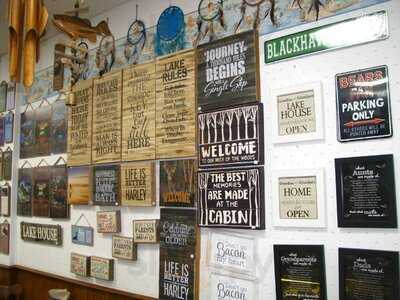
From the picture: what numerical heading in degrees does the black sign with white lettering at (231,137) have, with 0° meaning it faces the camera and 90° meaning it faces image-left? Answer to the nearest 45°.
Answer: approximately 45°

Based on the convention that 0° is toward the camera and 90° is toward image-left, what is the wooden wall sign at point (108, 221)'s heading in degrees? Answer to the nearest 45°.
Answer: approximately 45°

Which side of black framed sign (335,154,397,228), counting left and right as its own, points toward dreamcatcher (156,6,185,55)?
right

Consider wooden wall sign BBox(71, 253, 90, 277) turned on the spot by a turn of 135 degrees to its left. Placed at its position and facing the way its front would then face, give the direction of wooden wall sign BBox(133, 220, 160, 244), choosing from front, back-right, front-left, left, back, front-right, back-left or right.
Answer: front-right

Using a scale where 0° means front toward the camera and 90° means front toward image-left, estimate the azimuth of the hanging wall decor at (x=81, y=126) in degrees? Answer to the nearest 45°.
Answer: approximately 45°

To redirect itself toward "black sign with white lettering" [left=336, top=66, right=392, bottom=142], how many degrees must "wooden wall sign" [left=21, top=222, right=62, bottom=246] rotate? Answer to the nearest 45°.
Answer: approximately 90° to its left
